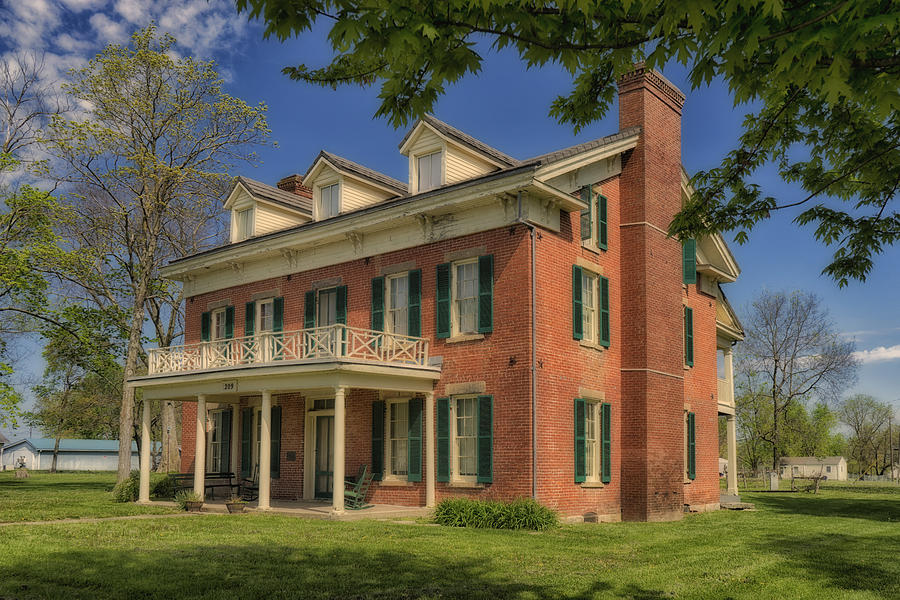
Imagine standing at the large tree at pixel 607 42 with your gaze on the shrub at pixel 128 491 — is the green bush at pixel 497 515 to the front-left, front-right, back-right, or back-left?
front-right

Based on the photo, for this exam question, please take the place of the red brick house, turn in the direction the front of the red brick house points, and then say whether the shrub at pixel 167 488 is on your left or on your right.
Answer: on your right

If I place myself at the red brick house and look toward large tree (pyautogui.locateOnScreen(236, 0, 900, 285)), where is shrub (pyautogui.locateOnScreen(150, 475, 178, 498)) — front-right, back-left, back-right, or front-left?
back-right

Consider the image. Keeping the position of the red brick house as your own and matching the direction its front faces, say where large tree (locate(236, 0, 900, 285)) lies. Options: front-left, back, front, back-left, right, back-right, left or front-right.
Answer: front-left

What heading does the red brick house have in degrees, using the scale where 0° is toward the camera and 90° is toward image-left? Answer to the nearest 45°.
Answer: approximately 45°

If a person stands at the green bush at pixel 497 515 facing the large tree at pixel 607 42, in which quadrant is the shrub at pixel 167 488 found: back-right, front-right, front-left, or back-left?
back-right

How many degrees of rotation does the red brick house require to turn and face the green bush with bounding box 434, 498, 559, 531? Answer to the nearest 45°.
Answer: approximately 45° to its left
